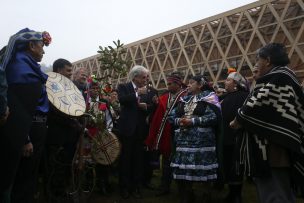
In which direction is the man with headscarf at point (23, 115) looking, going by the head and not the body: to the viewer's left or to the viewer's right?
to the viewer's right

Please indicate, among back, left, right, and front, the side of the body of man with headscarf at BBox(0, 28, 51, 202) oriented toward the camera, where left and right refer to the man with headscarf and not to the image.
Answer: right

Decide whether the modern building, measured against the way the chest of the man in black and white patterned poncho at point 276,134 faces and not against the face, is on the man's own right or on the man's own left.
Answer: on the man's own right

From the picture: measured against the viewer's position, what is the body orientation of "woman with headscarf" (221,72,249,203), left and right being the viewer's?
facing to the left of the viewer

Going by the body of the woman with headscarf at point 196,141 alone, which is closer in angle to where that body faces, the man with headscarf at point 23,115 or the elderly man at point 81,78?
the man with headscarf

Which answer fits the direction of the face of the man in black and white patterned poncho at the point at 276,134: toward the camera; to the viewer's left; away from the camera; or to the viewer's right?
to the viewer's left

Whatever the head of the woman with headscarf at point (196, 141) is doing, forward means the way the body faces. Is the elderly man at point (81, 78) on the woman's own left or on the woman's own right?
on the woman's own right
